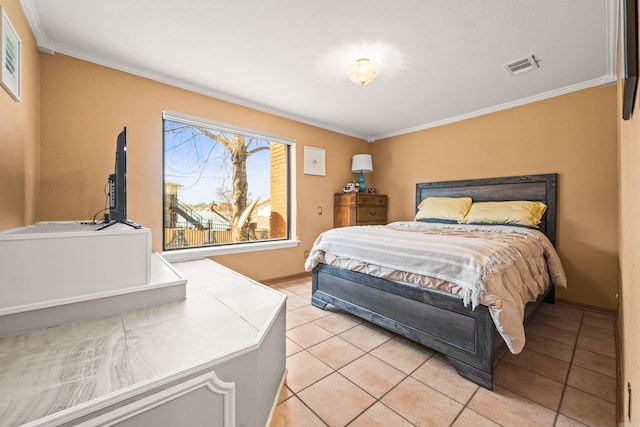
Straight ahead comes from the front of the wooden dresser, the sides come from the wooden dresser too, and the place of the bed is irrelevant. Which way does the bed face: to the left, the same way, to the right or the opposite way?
to the right

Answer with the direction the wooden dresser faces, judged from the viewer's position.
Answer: facing the viewer and to the right of the viewer

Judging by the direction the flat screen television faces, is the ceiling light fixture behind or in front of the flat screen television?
in front

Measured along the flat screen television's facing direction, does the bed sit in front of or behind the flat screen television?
in front

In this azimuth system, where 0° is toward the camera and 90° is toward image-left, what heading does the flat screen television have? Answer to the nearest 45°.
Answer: approximately 270°

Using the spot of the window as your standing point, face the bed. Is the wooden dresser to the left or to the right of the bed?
left

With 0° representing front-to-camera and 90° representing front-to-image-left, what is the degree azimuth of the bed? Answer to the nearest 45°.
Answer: approximately 45°

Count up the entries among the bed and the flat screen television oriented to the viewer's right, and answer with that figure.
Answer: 1

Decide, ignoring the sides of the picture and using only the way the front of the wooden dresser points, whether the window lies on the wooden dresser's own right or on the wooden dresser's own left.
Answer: on the wooden dresser's own right
